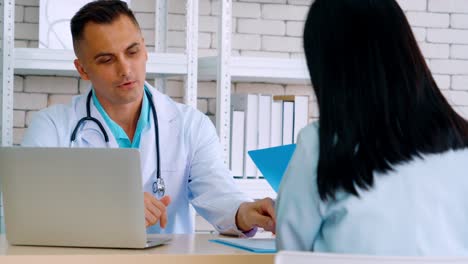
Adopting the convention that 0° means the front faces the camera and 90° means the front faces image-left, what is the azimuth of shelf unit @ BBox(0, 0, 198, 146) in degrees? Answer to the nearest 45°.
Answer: approximately 0°

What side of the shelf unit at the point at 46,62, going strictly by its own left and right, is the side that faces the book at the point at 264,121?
left

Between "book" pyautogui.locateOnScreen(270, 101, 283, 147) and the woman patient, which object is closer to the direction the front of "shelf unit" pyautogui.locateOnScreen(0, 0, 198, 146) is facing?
the woman patient

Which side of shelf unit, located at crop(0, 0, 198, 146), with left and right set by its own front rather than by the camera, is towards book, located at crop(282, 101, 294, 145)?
left

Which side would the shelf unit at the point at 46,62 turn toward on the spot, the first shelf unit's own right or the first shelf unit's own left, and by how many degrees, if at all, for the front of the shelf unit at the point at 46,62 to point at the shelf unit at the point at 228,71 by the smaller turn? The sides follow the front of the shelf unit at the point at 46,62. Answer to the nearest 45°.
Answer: approximately 90° to the first shelf unit's own left

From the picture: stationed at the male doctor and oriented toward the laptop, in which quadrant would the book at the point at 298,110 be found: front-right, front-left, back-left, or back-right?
back-left

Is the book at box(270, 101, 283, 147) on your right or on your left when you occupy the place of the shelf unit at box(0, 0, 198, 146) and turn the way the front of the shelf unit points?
on your left

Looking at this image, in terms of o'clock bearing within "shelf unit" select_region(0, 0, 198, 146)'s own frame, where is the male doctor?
The male doctor is roughly at 11 o'clock from the shelf unit.

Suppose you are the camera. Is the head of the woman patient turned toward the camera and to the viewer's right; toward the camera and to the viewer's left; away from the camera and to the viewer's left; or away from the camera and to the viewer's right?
away from the camera and to the viewer's left

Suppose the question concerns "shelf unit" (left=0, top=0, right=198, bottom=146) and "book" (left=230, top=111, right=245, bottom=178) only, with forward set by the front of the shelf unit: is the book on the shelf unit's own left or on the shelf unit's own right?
on the shelf unit's own left

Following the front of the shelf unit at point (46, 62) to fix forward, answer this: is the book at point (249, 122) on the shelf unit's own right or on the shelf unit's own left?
on the shelf unit's own left
